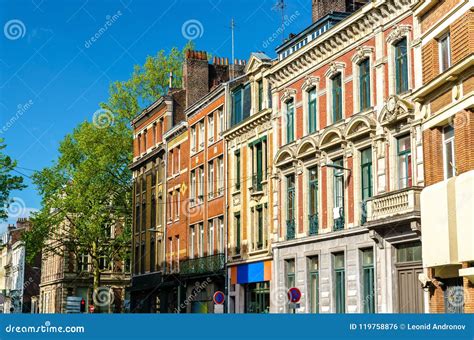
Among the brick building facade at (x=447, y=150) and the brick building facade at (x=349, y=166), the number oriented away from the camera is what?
0

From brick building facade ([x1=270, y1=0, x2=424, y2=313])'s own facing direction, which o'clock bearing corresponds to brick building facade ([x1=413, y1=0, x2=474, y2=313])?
brick building facade ([x1=413, y1=0, x2=474, y2=313]) is roughly at 10 o'clock from brick building facade ([x1=270, y1=0, x2=424, y2=313]).

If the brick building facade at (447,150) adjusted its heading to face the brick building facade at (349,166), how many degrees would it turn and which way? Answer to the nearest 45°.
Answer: approximately 90° to its right

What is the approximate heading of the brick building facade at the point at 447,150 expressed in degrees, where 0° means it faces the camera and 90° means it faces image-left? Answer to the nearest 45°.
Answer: approximately 45°
